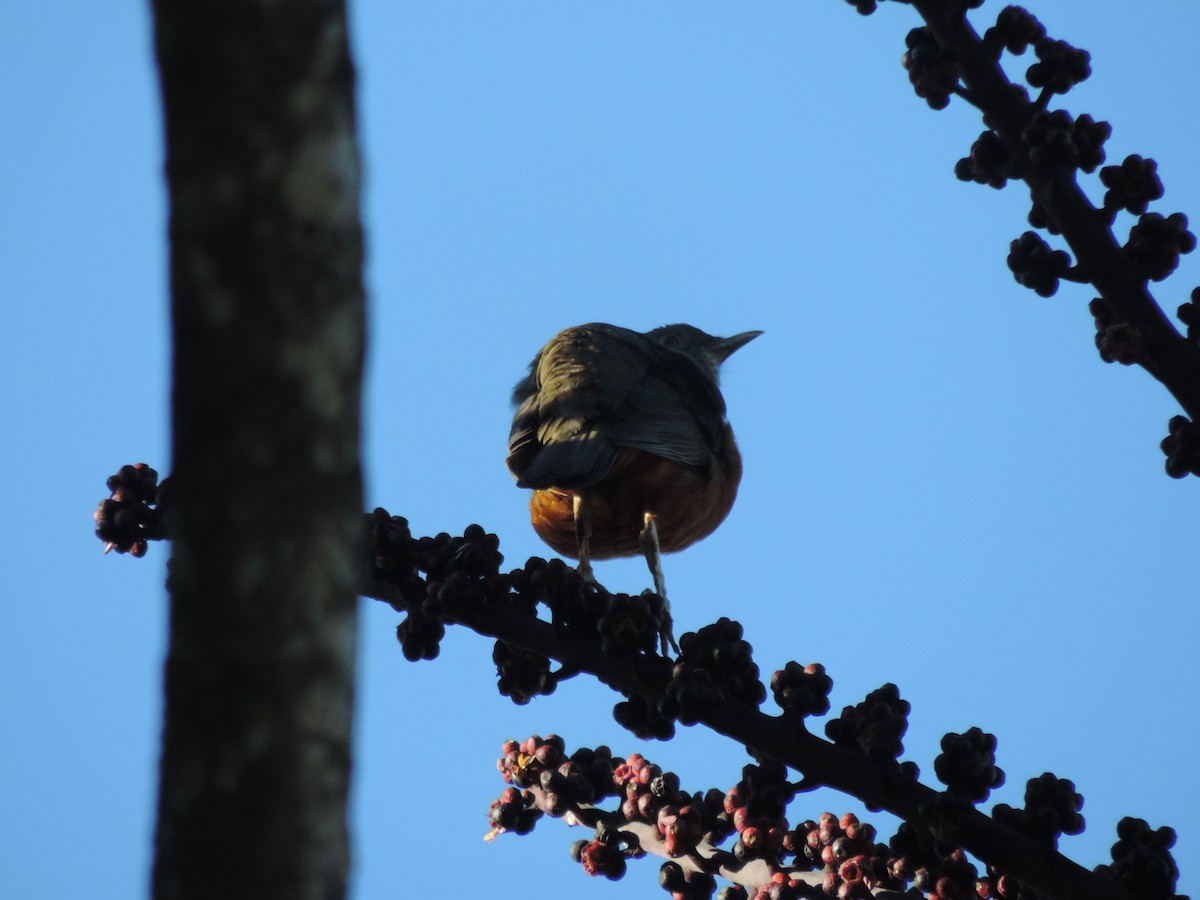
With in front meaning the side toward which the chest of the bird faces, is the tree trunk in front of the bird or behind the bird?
behind

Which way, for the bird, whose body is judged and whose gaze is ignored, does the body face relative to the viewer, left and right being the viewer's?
facing away from the viewer and to the right of the viewer

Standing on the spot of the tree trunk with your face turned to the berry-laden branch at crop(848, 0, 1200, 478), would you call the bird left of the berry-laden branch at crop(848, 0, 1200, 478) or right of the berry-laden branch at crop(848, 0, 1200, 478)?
left
